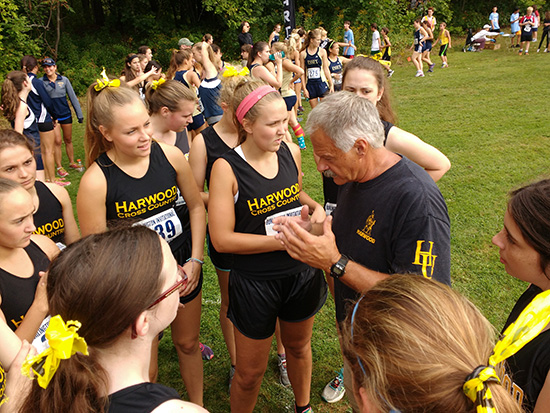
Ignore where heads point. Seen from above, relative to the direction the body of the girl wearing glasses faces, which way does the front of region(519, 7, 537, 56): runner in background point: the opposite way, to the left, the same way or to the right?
the opposite way

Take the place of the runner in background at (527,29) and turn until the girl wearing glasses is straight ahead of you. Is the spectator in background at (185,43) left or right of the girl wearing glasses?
right

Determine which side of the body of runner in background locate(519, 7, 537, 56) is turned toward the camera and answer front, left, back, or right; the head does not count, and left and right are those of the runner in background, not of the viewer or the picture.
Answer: front

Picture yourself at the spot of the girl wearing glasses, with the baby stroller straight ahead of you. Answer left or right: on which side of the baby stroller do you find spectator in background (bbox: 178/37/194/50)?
left

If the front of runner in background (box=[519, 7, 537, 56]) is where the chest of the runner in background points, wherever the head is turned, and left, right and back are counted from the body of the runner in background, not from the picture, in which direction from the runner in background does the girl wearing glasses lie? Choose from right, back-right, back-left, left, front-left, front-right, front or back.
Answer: front

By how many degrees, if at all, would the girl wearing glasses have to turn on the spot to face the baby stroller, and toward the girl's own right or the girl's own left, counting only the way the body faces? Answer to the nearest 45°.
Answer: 0° — they already face it

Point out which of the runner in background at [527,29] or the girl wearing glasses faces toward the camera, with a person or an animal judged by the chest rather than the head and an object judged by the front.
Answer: the runner in background

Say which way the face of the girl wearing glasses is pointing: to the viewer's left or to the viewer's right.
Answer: to the viewer's right

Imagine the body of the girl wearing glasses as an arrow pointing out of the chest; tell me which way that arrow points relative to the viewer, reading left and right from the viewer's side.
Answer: facing away from the viewer and to the right of the viewer

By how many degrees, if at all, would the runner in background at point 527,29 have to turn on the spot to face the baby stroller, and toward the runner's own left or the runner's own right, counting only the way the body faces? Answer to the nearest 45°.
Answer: approximately 135° to the runner's own right
